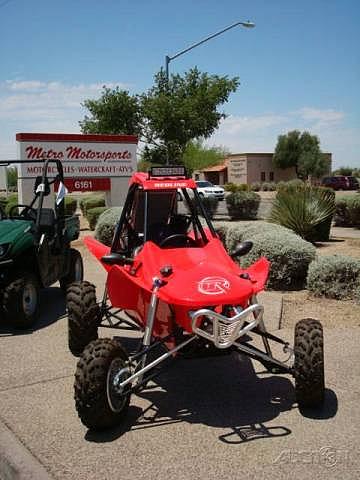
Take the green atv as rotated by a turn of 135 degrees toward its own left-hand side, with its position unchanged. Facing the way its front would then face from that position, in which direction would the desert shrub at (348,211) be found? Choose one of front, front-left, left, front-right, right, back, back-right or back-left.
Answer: front-left

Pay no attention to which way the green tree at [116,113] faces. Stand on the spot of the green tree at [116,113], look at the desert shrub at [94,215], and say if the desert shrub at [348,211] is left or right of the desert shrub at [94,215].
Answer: left

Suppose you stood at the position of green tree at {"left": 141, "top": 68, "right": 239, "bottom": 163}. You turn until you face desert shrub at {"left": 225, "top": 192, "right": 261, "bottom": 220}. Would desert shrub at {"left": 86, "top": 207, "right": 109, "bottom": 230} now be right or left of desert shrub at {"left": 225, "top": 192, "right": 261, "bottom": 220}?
right

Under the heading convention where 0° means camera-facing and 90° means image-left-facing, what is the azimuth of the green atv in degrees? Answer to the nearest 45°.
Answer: approximately 45°

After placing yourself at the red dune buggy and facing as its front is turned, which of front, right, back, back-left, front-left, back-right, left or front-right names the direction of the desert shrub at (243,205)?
back-left

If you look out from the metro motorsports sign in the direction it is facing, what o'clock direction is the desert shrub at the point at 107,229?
The desert shrub is roughly at 12 o'clock from the metro motorsports sign.

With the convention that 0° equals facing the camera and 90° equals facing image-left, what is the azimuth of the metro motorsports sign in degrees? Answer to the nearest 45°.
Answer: approximately 0°

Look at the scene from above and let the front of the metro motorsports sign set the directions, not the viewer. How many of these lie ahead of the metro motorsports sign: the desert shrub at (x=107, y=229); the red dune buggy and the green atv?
3

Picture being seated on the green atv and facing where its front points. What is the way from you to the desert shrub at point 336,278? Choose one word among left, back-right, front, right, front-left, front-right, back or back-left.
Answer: back-left

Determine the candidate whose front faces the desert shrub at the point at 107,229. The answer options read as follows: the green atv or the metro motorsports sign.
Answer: the metro motorsports sign

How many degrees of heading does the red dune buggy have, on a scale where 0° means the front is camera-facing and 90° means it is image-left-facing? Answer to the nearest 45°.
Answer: approximately 315°

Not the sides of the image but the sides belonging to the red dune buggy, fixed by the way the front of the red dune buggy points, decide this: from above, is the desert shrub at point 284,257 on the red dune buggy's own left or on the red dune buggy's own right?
on the red dune buggy's own left

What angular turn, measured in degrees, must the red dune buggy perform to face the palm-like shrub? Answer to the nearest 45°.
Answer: approximately 135° to its left
